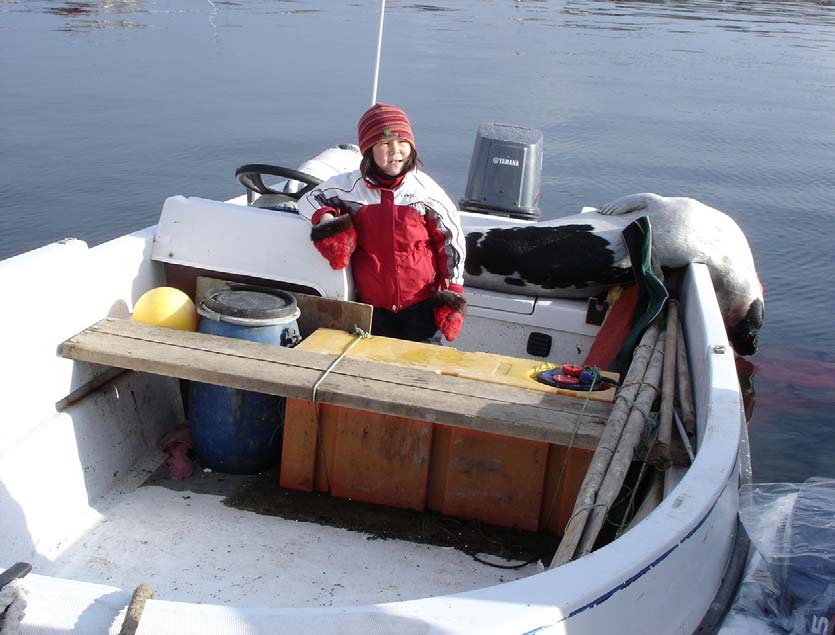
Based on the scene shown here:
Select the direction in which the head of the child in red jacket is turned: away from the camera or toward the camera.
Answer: toward the camera

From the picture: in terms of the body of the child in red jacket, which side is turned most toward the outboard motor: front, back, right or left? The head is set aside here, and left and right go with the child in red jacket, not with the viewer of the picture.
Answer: back

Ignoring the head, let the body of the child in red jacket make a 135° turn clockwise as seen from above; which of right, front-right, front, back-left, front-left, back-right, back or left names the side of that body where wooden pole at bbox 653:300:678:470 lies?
back

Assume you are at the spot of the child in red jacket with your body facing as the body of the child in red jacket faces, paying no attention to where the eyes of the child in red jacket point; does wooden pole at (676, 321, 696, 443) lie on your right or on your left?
on your left

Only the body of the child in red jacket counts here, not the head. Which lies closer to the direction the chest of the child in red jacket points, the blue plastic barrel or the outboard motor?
the blue plastic barrel

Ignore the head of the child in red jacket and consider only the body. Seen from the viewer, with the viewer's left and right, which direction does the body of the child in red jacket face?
facing the viewer

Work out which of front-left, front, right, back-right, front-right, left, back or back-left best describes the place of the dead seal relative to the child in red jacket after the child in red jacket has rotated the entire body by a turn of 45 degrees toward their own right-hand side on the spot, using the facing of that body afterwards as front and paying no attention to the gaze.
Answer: back

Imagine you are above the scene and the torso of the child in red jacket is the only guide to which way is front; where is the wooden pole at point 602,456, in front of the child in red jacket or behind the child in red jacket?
in front

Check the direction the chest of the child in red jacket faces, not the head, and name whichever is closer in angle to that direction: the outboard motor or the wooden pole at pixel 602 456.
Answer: the wooden pole
